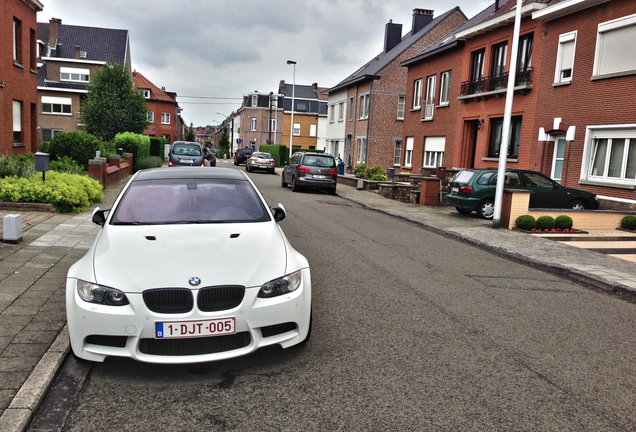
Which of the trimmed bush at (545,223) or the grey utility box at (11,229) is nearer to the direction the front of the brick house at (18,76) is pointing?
the trimmed bush

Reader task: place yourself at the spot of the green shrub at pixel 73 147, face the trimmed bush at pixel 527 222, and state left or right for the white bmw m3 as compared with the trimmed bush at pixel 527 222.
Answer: right

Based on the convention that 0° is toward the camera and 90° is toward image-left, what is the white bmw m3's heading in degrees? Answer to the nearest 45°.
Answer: approximately 0°

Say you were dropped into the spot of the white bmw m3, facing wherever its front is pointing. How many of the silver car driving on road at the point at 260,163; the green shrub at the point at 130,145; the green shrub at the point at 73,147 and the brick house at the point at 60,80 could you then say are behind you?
4

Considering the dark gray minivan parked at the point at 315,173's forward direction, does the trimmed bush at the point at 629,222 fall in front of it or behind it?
behind

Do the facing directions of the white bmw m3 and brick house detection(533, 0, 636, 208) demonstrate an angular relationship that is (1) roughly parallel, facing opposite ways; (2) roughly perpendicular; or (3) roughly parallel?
roughly perpendicular

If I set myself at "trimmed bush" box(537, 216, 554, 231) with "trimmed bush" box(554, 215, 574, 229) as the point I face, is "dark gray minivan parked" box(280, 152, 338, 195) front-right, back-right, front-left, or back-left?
back-left

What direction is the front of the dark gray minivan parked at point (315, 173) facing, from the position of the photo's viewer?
facing away from the viewer and to the left of the viewer

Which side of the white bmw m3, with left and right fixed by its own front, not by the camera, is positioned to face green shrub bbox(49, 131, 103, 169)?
back

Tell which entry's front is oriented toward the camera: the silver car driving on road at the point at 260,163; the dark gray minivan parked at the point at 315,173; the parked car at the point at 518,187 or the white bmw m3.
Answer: the white bmw m3

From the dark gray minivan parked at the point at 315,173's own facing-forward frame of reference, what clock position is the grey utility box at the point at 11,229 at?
The grey utility box is roughly at 8 o'clock from the dark gray minivan parked.
